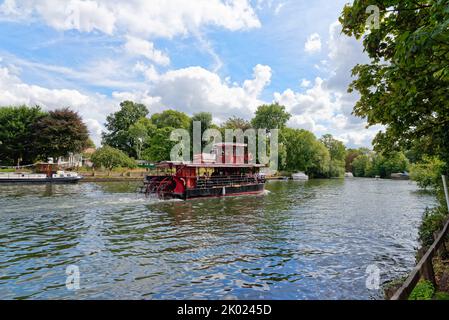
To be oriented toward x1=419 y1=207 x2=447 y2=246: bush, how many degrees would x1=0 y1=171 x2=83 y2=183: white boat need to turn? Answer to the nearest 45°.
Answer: approximately 90° to its right

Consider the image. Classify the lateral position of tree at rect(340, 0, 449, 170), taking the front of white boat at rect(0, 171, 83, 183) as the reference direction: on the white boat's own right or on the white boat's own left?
on the white boat's own right

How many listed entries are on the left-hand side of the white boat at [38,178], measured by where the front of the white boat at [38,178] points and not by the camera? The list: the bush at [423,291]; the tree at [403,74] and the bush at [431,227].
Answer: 0

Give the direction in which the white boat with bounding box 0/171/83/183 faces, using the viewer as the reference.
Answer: facing to the right of the viewer

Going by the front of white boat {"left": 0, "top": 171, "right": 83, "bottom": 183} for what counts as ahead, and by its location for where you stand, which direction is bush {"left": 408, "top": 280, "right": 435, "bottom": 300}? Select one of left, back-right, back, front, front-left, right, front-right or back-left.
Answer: right
